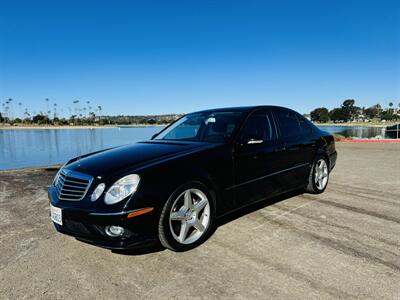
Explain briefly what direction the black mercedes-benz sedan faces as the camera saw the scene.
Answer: facing the viewer and to the left of the viewer
